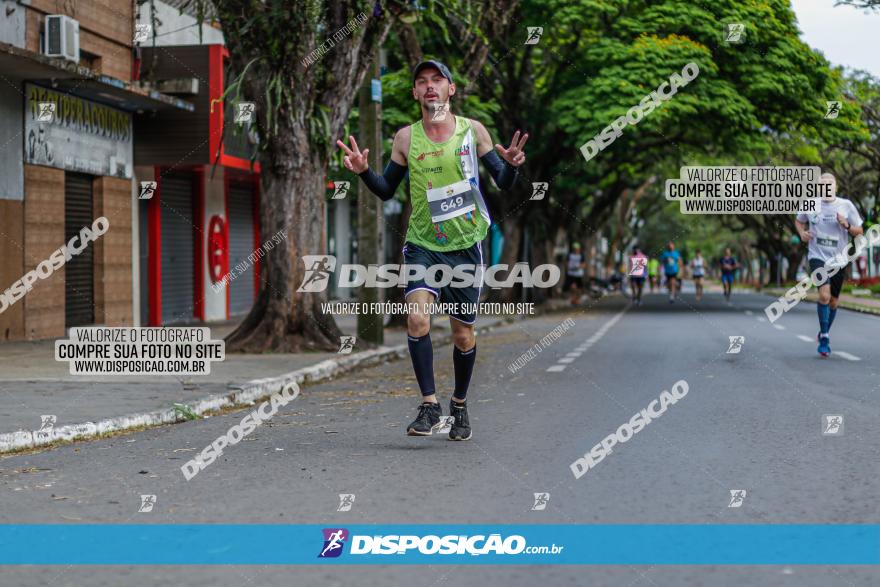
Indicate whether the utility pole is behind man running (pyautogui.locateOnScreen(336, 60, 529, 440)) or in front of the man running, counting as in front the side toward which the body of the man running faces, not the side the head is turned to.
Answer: behind

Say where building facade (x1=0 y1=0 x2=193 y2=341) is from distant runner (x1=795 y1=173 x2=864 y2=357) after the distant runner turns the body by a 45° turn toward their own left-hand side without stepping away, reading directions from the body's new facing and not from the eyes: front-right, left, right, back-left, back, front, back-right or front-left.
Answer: back-right

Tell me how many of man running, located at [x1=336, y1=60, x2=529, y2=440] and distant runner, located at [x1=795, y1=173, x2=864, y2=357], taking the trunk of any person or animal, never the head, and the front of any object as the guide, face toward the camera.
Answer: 2

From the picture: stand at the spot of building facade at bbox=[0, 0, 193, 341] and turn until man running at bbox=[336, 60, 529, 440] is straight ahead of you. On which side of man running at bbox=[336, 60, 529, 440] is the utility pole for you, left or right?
left

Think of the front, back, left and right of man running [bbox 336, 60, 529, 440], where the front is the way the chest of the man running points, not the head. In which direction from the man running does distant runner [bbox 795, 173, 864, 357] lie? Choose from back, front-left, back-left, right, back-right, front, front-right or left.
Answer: back-left

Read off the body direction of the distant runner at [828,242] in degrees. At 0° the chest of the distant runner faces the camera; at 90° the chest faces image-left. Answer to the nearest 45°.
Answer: approximately 0°

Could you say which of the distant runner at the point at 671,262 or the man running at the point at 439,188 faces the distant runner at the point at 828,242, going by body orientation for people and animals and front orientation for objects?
the distant runner at the point at 671,262

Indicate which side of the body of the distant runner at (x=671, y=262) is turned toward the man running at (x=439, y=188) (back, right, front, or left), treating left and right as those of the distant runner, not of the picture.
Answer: front

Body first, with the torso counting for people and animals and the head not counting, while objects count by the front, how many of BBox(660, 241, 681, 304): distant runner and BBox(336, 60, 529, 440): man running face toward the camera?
2

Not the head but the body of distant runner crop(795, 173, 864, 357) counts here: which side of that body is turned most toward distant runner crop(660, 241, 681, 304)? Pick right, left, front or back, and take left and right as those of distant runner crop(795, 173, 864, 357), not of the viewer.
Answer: back

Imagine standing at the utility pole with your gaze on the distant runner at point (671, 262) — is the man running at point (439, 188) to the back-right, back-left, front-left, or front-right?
back-right

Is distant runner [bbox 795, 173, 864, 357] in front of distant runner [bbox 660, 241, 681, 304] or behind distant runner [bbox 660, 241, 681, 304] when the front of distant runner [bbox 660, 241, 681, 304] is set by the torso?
in front
